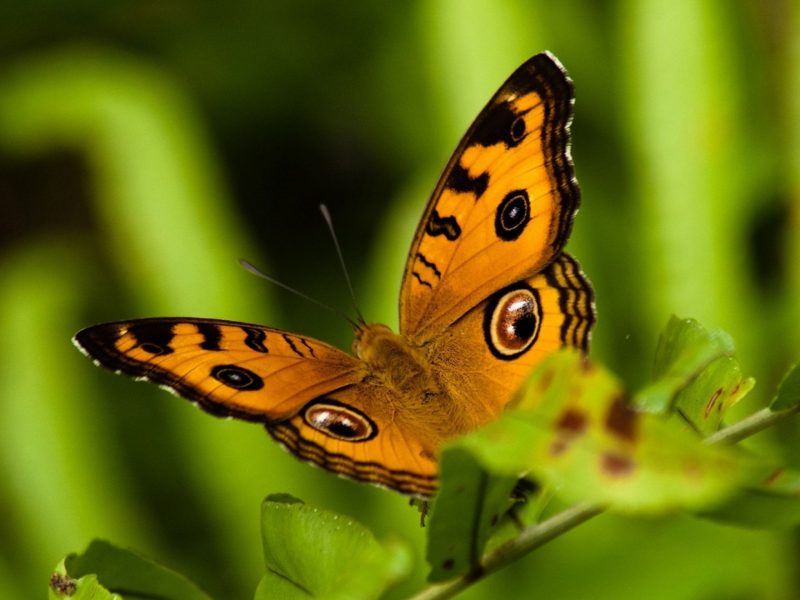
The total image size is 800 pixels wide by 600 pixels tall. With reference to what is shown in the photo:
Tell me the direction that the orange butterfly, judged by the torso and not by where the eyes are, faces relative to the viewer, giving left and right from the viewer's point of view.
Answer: facing away from the viewer and to the left of the viewer
